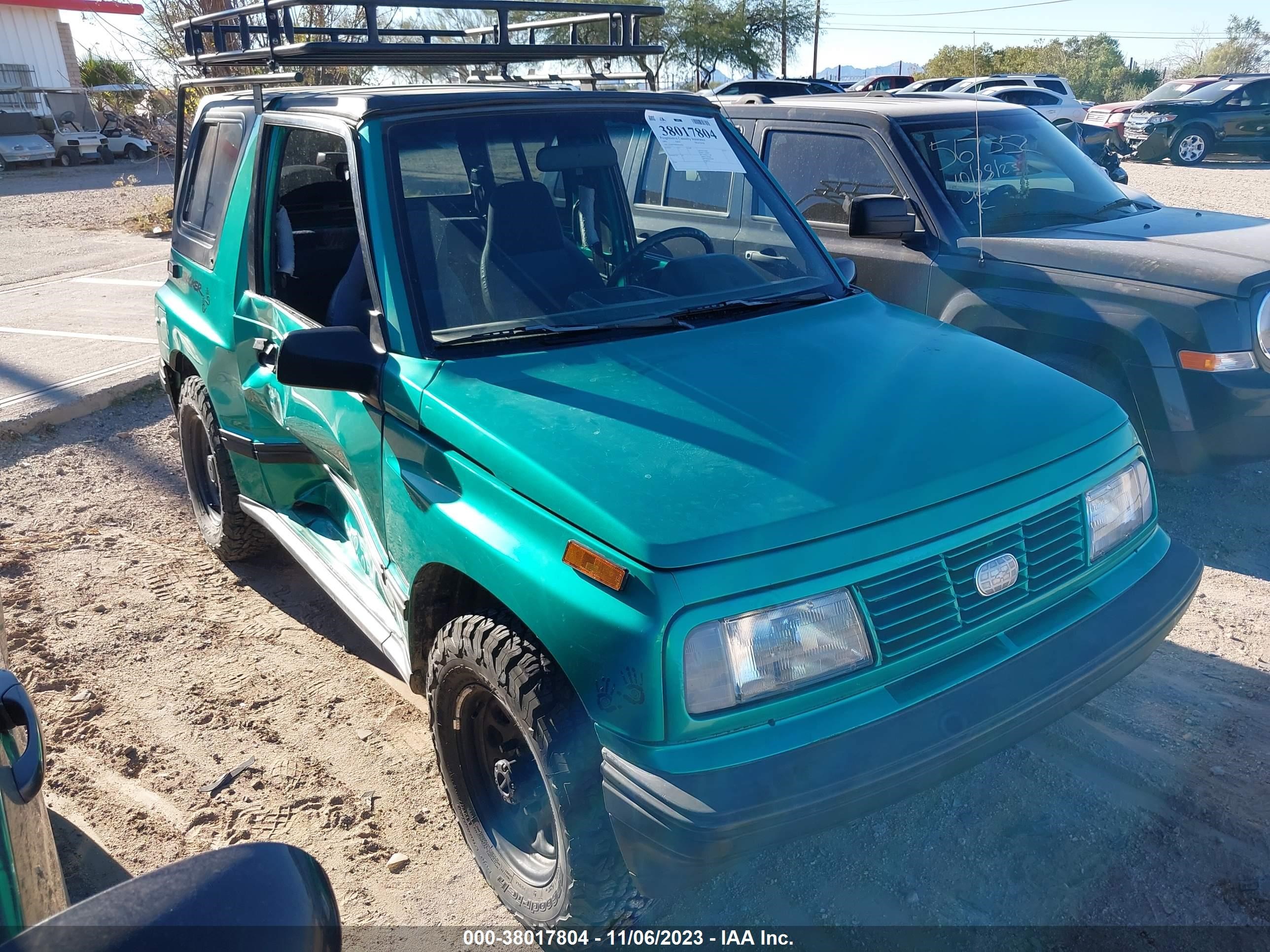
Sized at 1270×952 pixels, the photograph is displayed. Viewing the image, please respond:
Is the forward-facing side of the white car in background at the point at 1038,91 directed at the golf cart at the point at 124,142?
yes

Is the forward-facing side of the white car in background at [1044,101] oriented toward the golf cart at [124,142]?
yes

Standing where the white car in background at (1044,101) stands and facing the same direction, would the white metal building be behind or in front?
in front

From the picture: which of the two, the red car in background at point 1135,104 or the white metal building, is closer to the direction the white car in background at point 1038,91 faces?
the white metal building

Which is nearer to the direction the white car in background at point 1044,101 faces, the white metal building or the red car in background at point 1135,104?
the white metal building

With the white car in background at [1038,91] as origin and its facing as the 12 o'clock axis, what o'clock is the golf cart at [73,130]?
The golf cart is roughly at 12 o'clock from the white car in background.

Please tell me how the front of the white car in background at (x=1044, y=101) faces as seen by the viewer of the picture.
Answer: facing to the left of the viewer
